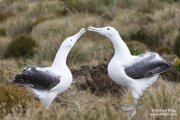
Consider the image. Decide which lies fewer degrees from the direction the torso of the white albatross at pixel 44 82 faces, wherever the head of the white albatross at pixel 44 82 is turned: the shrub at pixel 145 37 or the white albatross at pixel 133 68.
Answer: the white albatross

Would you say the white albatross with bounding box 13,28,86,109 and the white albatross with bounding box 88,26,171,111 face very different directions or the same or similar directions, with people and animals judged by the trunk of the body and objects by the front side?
very different directions

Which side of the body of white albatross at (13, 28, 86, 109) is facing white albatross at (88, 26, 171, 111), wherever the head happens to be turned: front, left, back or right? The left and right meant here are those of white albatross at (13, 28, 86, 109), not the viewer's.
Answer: front

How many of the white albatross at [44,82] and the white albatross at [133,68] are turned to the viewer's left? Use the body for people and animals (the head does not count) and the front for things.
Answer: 1

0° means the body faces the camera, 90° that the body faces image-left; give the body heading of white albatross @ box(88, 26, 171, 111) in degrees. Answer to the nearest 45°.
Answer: approximately 90°

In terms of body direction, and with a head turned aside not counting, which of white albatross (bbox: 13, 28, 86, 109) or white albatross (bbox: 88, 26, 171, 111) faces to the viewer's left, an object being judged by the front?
white albatross (bbox: 88, 26, 171, 111)

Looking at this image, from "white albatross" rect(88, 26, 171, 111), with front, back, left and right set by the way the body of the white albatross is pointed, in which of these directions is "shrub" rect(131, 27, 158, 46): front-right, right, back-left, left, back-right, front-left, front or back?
right

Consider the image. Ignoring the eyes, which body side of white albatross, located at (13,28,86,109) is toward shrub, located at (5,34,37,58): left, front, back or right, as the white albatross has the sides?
left

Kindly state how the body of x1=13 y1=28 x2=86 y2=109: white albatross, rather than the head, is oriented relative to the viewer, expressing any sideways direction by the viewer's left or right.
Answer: facing to the right of the viewer
